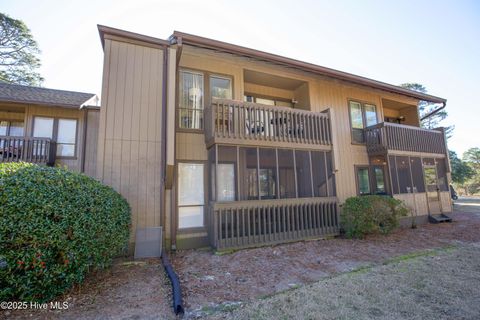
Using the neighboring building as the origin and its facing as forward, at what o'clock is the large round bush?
The large round bush is roughly at 12 o'clock from the neighboring building.

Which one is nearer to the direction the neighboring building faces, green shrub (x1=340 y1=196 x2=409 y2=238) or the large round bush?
the large round bush

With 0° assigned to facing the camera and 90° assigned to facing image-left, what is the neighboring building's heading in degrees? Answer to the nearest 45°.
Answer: approximately 0°

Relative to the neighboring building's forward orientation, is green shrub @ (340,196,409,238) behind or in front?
in front

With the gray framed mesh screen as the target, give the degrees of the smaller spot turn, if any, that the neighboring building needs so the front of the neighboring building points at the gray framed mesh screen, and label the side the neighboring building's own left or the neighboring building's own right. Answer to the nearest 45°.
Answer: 0° — it already faces it
